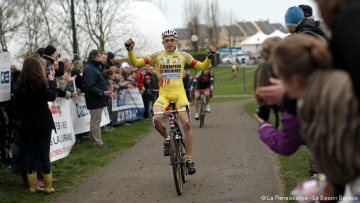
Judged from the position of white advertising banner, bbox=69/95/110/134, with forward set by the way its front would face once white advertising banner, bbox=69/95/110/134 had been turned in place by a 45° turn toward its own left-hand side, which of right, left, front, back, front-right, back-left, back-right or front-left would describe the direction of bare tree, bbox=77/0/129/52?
left

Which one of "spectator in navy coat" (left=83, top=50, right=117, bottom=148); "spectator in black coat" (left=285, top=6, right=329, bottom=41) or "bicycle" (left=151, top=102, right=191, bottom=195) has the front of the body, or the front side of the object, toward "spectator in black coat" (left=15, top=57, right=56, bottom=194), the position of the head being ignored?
"spectator in black coat" (left=285, top=6, right=329, bottom=41)

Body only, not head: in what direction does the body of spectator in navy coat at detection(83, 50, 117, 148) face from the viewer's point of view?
to the viewer's right

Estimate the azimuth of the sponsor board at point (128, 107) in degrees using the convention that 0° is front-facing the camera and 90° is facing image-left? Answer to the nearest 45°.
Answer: approximately 315°

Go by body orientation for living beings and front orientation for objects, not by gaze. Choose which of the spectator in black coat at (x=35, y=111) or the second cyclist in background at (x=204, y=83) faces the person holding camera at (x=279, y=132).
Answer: the second cyclist in background

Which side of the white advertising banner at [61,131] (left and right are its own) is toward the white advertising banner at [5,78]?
right

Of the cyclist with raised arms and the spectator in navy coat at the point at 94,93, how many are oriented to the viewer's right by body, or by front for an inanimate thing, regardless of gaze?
1

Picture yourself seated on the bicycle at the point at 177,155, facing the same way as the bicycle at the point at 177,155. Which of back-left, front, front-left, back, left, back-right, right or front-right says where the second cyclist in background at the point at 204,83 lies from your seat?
back

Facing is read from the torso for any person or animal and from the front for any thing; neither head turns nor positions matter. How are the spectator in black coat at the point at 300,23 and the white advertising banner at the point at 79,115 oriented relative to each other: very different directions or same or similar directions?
very different directions

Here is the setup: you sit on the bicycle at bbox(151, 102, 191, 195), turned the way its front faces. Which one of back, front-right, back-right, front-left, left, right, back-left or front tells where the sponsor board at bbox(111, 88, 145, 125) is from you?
back

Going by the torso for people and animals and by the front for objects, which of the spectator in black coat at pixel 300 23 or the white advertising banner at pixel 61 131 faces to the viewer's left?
the spectator in black coat
